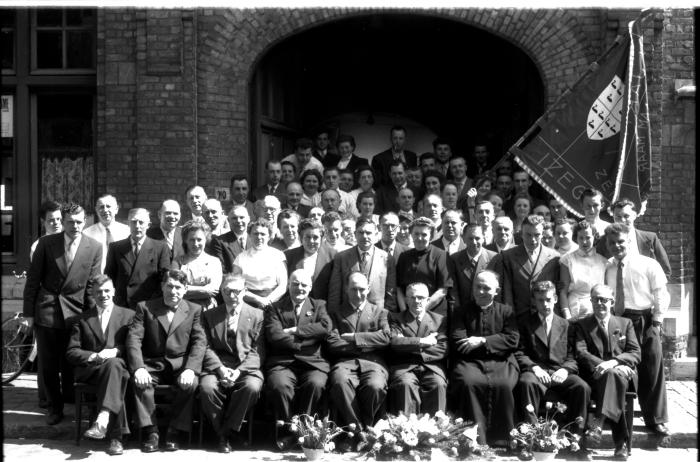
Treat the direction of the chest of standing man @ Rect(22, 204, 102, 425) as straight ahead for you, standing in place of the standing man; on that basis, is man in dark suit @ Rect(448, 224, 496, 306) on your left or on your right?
on your left

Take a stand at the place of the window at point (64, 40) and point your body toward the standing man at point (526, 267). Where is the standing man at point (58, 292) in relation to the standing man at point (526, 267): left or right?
right

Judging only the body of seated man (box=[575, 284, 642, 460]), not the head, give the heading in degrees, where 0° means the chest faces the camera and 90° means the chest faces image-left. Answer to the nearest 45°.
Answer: approximately 0°

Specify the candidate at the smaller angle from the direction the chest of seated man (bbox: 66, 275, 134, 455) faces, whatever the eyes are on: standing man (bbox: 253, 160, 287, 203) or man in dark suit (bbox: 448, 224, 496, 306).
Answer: the man in dark suit

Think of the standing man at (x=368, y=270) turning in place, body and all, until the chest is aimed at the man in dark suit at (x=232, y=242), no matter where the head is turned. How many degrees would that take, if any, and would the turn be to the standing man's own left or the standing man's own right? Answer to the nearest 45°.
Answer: approximately 90° to the standing man's own right

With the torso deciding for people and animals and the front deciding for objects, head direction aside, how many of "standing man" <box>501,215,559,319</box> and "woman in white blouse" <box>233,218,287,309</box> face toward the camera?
2
